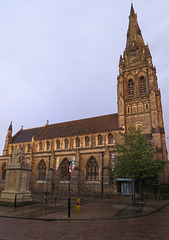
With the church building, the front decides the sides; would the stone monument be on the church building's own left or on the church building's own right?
on the church building's own right
